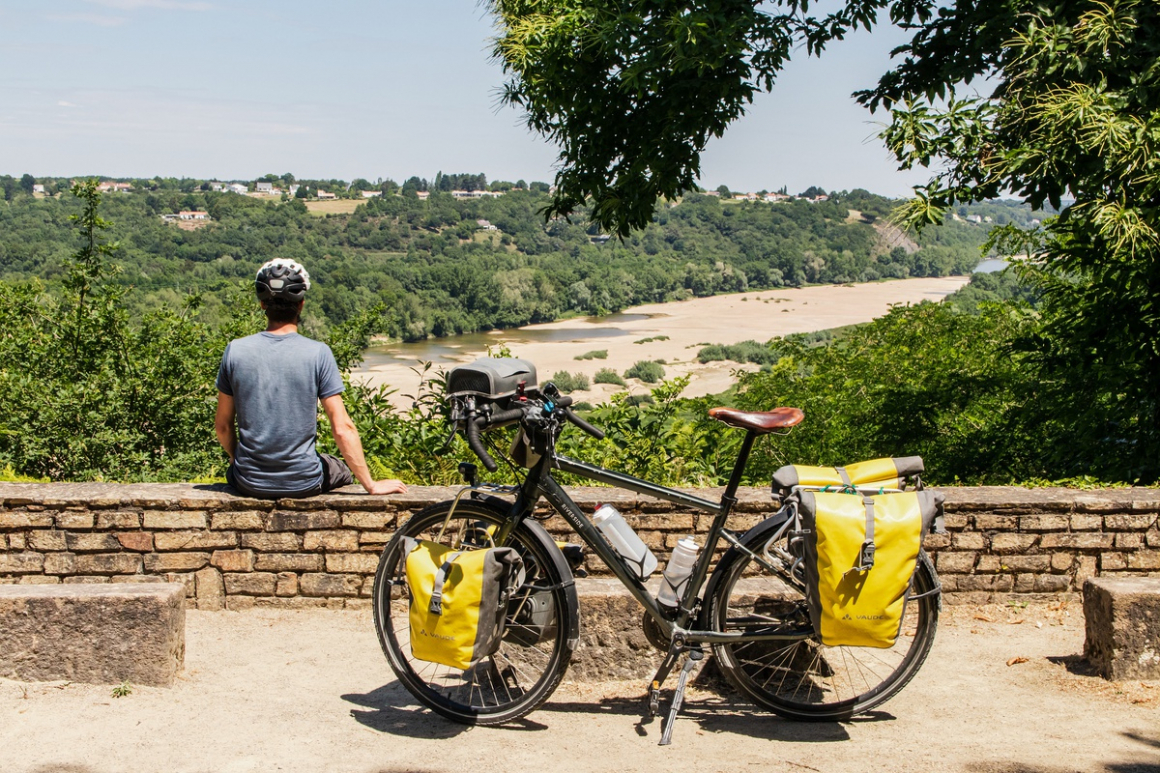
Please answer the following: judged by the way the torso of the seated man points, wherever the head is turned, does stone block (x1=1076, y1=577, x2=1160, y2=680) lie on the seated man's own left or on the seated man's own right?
on the seated man's own right

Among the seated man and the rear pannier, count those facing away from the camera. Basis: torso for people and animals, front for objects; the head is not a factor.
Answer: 1

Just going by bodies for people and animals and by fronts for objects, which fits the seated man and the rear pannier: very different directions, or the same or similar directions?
very different directions

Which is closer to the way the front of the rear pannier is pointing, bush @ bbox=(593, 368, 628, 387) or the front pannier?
the front pannier

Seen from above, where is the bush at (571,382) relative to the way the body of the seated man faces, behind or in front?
in front

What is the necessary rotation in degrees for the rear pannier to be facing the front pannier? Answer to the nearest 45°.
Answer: approximately 90° to its right

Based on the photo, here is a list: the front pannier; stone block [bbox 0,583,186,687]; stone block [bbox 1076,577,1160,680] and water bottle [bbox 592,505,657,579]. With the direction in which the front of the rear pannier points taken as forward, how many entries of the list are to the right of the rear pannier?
3

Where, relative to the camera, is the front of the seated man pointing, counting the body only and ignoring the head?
away from the camera

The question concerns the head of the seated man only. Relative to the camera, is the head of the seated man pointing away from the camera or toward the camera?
away from the camera

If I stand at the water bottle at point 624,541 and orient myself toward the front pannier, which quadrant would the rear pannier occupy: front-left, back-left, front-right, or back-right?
back-left
